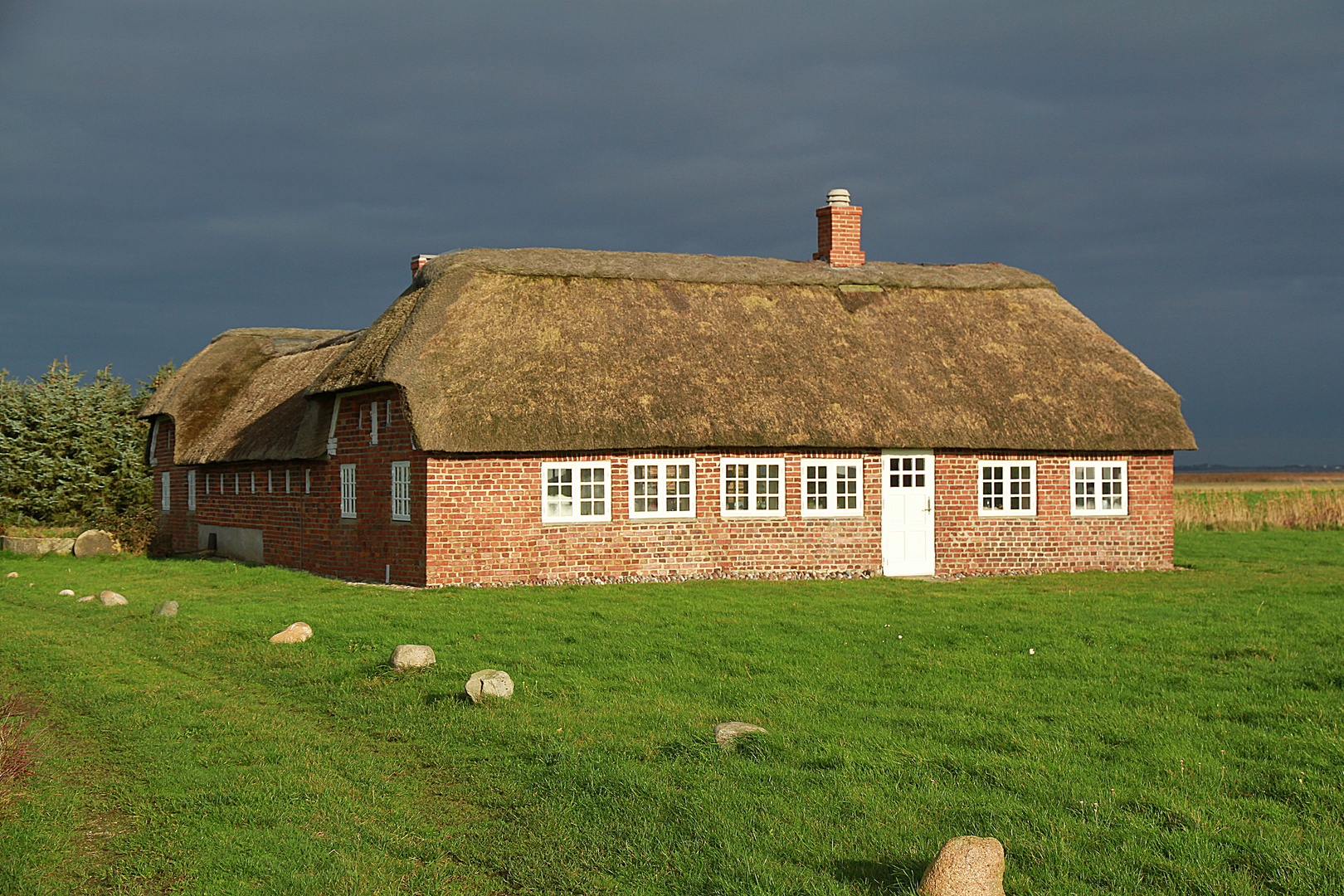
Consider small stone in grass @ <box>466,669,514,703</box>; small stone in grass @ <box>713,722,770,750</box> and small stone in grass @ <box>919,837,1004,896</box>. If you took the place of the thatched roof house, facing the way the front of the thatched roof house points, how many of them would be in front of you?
3

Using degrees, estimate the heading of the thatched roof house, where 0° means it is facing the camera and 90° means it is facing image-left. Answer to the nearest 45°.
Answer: approximately 0°

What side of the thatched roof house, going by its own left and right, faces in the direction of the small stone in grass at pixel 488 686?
front

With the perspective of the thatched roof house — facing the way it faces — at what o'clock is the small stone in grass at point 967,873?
The small stone in grass is roughly at 12 o'clock from the thatched roof house.

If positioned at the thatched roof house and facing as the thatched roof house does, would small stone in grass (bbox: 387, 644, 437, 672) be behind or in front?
in front

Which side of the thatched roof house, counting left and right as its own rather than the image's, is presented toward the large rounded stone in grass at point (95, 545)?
right

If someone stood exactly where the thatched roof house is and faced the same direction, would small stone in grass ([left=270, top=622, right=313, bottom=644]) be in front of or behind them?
in front

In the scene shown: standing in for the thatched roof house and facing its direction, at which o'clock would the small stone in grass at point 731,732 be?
The small stone in grass is roughly at 12 o'clock from the thatched roof house.
